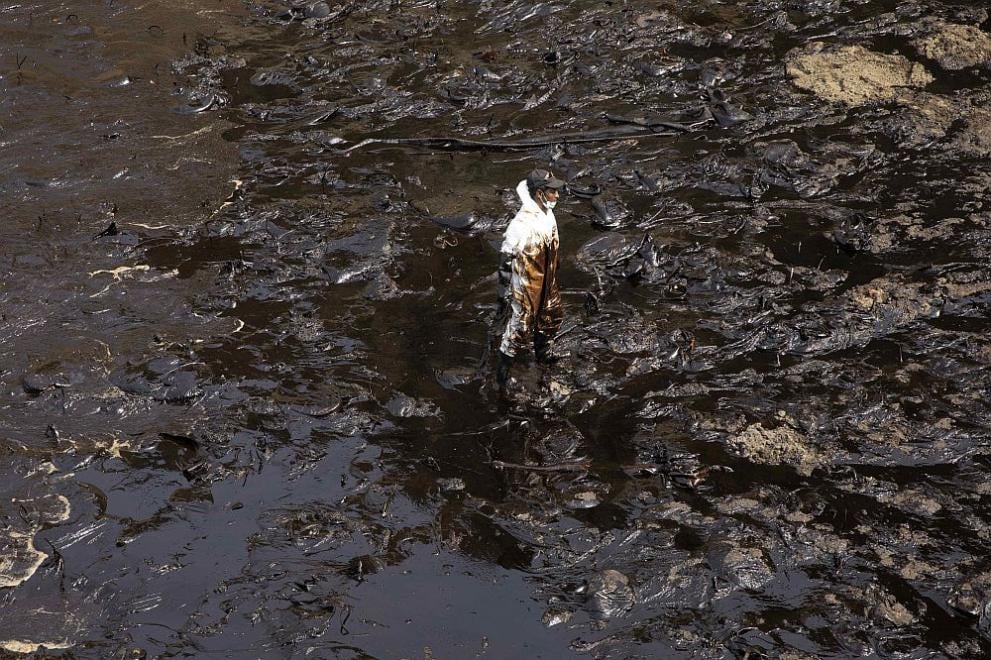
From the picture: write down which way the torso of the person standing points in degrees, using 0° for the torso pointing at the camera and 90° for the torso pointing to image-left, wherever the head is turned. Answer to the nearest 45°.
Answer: approximately 315°
